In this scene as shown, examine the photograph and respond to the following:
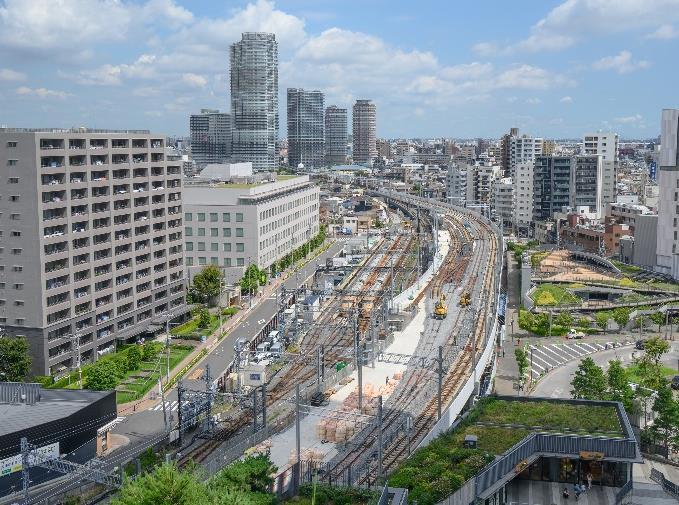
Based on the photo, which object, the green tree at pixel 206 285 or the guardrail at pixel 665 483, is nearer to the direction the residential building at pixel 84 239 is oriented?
the guardrail

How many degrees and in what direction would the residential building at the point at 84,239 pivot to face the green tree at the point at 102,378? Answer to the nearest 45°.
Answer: approximately 45° to its right

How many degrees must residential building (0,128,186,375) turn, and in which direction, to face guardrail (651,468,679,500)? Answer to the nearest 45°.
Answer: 0° — it already faces it

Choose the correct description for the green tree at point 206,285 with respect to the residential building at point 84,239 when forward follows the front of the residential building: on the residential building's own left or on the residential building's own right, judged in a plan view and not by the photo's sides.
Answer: on the residential building's own left

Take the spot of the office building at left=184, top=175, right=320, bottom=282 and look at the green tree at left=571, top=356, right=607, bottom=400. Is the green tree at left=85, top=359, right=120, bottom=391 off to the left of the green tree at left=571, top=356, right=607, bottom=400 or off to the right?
right

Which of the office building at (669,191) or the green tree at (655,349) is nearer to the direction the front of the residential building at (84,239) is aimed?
the green tree

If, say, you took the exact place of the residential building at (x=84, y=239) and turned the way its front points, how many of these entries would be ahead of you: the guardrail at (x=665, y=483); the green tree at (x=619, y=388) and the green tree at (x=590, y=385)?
3

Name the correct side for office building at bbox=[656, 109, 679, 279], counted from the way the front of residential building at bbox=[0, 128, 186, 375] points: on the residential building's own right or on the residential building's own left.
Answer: on the residential building's own left

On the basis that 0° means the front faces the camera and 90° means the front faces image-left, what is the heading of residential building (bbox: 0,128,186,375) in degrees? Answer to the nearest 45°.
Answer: approximately 315°

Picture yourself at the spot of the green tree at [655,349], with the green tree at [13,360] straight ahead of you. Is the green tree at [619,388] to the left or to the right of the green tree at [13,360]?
left

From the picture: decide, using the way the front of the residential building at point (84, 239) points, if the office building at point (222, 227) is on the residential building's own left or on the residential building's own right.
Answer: on the residential building's own left
